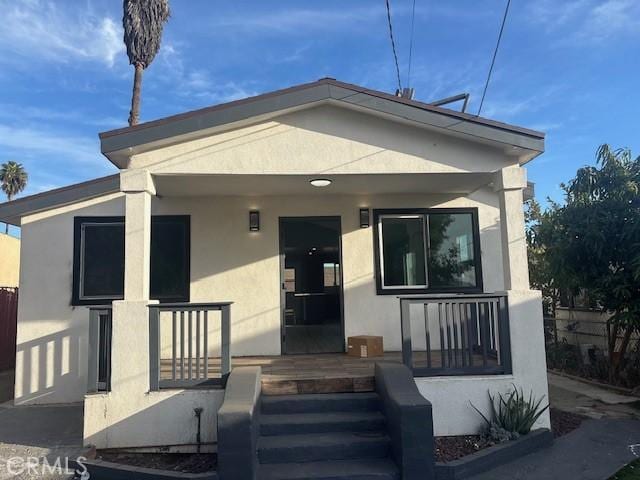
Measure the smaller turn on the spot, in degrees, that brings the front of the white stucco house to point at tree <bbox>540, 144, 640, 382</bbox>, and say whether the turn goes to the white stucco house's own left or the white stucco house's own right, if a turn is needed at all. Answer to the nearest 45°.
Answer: approximately 90° to the white stucco house's own left

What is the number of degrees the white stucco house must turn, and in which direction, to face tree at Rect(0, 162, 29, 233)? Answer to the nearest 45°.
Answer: approximately 135° to its right

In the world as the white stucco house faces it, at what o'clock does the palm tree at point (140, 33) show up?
The palm tree is roughly at 5 o'clock from the white stucco house.

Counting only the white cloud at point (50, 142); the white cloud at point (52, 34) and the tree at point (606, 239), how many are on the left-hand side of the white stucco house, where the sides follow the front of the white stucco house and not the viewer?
1

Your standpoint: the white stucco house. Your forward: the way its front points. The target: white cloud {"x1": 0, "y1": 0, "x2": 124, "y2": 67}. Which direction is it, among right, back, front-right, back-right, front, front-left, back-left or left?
back-right

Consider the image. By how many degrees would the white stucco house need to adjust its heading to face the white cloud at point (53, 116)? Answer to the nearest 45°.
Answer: approximately 135° to its right

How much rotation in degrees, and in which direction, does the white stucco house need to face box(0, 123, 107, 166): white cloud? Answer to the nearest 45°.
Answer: approximately 135° to its right

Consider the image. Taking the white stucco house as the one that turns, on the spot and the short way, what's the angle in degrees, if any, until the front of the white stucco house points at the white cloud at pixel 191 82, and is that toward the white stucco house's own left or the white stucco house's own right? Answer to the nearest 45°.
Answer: approximately 180°

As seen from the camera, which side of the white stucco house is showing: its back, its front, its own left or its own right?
front

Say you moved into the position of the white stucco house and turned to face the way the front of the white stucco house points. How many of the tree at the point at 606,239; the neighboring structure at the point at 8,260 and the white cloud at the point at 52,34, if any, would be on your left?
1
